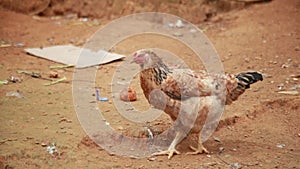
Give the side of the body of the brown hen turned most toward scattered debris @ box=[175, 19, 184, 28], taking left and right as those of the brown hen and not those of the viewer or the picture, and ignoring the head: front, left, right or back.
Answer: right

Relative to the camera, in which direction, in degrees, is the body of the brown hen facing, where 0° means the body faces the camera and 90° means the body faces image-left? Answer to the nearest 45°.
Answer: approximately 90°

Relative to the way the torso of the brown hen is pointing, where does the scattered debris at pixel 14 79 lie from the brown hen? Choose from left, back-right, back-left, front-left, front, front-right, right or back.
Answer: front-right

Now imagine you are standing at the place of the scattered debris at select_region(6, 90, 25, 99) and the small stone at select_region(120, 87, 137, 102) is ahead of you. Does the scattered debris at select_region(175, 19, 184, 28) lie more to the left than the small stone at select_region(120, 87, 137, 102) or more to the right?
left

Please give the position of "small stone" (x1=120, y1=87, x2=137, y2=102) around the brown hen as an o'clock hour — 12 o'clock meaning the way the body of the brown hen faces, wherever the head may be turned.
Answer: The small stone is roughly at 2 o'clock from the brown hen.

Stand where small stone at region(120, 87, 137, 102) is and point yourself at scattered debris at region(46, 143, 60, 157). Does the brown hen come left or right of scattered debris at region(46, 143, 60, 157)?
left

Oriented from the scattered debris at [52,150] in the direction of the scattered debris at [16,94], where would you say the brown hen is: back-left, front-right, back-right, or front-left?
back-right

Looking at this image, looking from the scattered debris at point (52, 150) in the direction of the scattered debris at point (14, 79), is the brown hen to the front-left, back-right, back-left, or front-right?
back-right

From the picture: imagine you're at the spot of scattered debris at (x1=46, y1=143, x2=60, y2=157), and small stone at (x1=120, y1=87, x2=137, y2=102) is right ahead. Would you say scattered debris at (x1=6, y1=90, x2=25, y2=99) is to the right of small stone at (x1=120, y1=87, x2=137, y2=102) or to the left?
left

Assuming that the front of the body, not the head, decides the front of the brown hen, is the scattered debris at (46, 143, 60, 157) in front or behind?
in front
